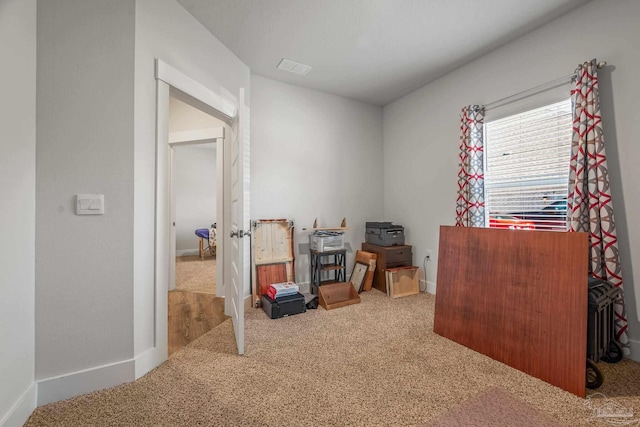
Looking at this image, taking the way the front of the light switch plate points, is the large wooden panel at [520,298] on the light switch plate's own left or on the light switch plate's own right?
on the light switch plate's own left

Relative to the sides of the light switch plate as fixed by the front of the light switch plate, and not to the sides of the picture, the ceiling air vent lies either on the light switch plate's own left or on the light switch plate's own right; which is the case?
on the light switch plate's own left

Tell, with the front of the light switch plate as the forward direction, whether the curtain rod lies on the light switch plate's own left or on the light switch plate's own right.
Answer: on the light switch plate's own left

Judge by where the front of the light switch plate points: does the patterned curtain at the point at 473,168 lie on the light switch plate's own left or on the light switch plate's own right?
on the light switch plate's own left

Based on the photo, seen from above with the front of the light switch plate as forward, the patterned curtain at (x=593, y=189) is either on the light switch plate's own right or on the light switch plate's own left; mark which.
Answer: on the light switch plate's own left

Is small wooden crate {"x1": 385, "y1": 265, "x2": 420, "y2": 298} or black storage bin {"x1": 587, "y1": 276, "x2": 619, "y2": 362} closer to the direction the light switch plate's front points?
the black storage bin

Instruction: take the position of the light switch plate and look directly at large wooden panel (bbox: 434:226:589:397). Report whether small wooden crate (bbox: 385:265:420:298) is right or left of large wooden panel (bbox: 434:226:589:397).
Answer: left

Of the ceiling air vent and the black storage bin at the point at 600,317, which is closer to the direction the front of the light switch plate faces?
the black storage bin

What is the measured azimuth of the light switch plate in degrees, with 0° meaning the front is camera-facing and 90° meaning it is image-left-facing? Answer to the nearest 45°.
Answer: approximately 0°

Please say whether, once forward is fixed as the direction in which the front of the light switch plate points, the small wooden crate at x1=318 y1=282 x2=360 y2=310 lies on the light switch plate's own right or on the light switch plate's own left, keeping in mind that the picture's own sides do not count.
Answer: on the light switch plate's own left
